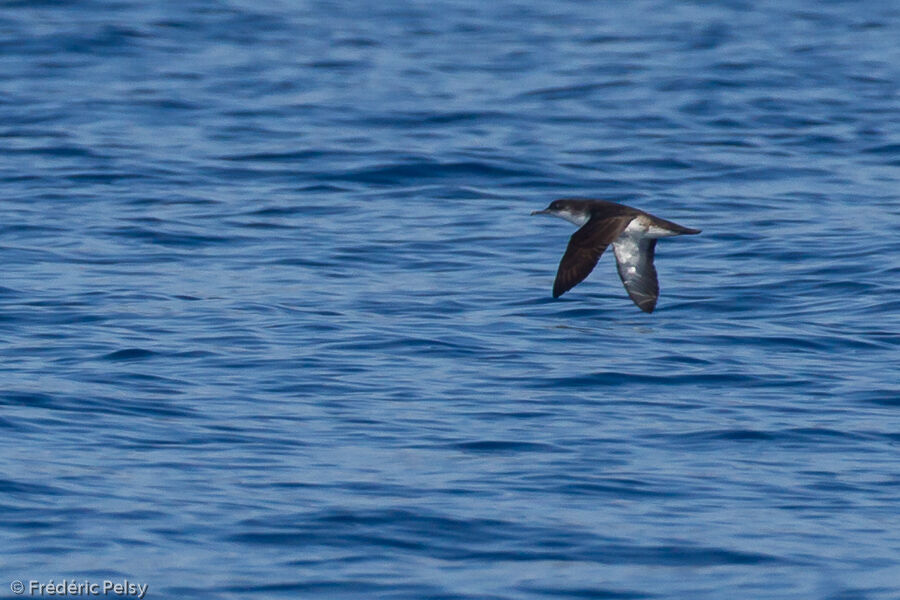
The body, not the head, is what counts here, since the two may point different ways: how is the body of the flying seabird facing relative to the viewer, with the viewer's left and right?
facing to the left of the viewer
